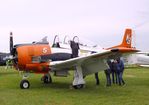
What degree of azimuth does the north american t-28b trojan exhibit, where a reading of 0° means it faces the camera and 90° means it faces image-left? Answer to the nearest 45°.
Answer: approximately 45°
